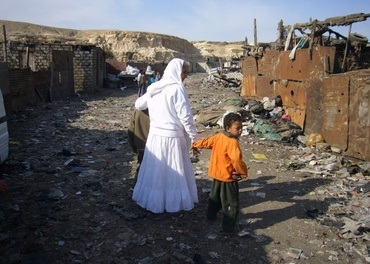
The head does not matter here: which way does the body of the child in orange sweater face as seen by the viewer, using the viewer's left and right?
facing away from the viewer and to the right of the viewer

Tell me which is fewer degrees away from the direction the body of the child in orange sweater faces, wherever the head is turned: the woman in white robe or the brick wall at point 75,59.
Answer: the brick wall

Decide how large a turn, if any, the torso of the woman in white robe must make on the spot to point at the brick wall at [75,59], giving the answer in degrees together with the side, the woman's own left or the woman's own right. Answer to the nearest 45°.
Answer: approximately 45° to the woman's own left

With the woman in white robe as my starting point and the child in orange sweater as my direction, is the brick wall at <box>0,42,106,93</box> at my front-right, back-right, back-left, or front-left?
back-left

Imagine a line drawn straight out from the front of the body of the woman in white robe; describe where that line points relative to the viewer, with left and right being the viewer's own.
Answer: facing away from the viewer and to the right of the viewer

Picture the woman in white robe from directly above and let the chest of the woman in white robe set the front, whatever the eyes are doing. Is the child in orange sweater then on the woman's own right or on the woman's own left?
on the woman's own right
